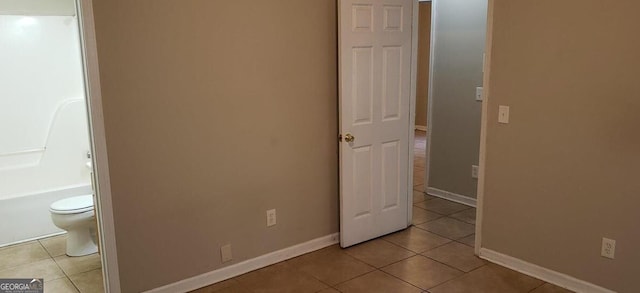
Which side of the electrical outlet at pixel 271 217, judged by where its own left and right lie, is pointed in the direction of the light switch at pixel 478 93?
left

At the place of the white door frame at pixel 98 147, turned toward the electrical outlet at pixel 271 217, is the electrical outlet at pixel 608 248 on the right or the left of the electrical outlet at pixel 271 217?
right

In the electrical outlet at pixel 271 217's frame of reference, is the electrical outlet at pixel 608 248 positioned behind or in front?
in front

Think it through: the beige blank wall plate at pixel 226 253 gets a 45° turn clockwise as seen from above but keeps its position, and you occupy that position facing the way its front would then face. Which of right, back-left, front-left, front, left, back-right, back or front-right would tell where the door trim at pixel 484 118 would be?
left

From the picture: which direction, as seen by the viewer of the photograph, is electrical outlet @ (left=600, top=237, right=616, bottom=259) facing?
facing the viewer and to the left of the viewer

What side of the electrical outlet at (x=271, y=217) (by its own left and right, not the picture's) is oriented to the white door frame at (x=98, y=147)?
right

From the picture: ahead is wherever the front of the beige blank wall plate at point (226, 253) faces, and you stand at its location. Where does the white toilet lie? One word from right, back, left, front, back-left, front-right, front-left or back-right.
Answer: back

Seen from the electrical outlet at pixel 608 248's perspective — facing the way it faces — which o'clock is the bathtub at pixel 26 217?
The bathtub is roughly at 1 o'clock from the electrical outlet.

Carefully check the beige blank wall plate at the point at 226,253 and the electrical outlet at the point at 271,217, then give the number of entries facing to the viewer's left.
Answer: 0

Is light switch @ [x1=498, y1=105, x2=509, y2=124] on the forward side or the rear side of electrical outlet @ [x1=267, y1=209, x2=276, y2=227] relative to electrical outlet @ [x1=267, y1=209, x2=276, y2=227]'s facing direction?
on the forward side

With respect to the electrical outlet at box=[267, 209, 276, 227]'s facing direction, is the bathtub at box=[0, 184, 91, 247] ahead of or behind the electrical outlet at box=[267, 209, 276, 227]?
behind

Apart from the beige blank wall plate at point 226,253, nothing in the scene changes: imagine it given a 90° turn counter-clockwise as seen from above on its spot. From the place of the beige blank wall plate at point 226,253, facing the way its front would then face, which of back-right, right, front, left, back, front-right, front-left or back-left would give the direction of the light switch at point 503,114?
front-right

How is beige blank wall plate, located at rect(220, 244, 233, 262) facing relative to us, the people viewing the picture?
facing the viewer and to the right of the viewer

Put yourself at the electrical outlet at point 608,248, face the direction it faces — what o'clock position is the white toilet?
The white toilet is roughly at 1 o'clock from the electrical outlet.

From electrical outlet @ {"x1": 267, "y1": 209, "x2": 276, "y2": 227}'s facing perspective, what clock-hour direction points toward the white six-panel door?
The white six-panel door is roughly at 10 o'clock from the electrical outlet.

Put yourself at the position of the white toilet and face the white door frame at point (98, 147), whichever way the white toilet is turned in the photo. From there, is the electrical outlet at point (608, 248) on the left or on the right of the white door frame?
left
